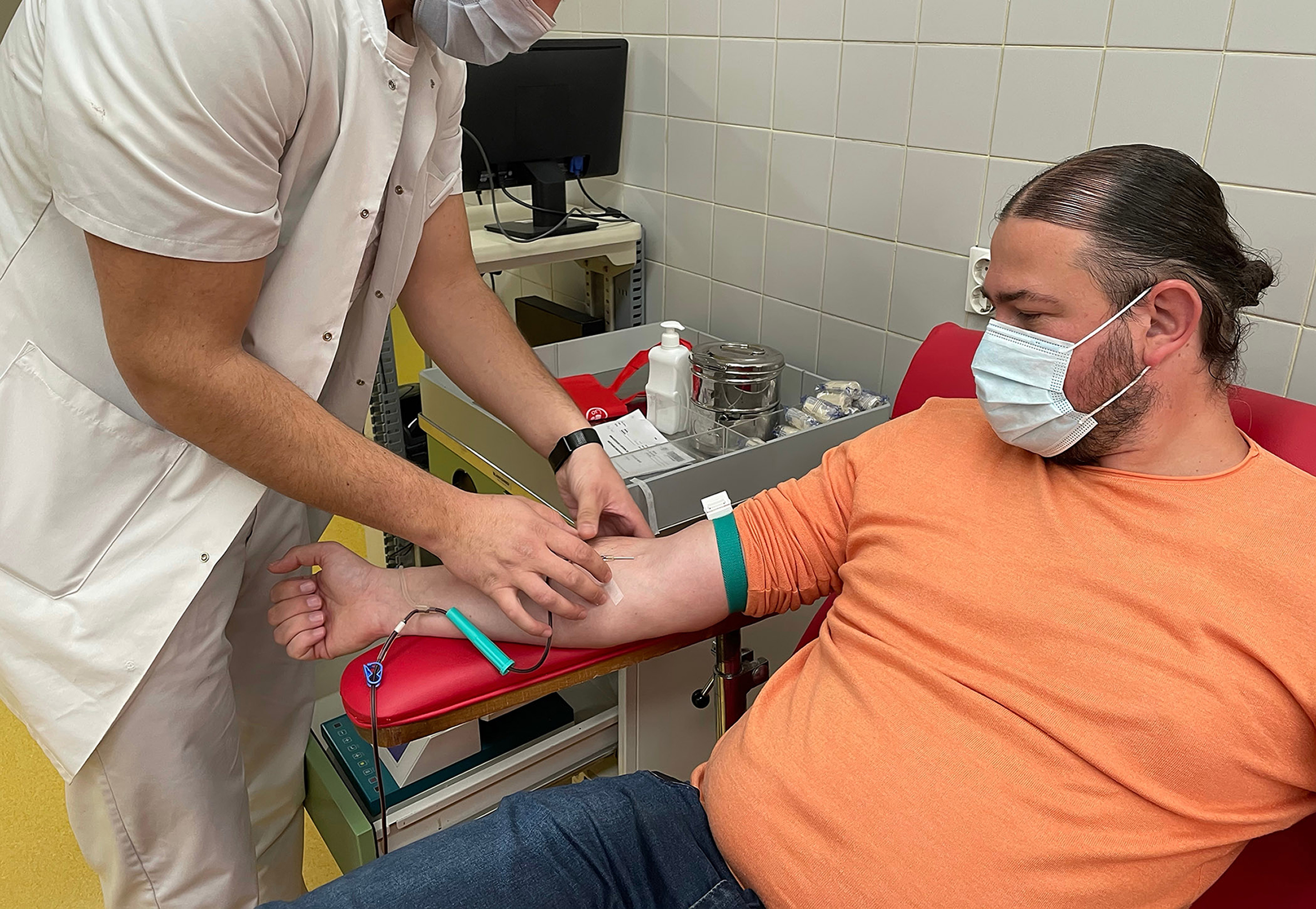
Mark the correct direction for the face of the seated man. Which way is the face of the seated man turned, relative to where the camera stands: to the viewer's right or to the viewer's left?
to the viewer's left

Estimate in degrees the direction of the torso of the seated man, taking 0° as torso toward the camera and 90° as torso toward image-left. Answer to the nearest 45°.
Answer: approximately 45°

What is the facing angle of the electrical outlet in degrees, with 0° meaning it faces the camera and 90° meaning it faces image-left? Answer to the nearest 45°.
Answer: approximately 45°

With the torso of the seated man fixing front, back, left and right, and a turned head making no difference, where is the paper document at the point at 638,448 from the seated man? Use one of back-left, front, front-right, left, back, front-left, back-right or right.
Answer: right
